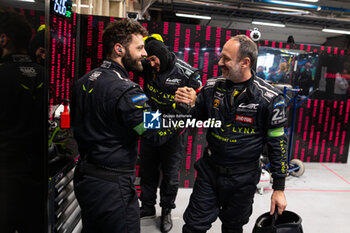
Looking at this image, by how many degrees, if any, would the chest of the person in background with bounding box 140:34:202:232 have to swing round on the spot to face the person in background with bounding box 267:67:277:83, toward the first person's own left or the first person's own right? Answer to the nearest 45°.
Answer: approximately 180°

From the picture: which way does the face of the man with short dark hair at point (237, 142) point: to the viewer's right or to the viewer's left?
to the viewer's left

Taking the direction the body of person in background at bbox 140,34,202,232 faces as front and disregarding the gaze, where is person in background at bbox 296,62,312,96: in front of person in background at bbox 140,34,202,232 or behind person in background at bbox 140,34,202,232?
behind

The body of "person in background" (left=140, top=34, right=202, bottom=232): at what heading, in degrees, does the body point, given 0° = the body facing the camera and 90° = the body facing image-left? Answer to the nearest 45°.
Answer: approximately 45°

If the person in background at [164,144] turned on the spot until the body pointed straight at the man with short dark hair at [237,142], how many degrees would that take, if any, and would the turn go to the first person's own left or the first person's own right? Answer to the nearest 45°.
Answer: approximately 90° to the first person's own left

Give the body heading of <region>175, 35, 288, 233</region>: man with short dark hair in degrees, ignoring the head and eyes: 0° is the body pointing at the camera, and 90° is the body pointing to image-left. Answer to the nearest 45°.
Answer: approximately 45°
